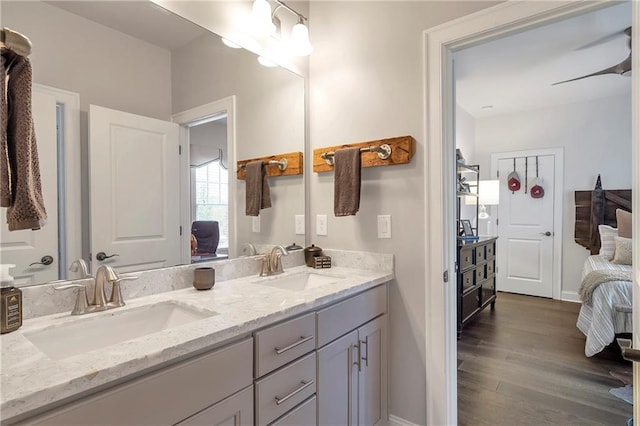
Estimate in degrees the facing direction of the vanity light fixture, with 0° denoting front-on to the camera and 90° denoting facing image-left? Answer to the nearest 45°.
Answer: approximately 315°

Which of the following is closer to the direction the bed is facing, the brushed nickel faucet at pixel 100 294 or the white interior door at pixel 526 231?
the brushed nickel faucet

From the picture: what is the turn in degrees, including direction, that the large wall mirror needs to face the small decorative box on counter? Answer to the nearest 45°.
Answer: approximately 45° to its left

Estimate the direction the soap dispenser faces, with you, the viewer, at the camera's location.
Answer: facing the viewer and to the right of the viewer

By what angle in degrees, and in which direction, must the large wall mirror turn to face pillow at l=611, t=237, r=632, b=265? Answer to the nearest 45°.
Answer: approximately 45° to its left

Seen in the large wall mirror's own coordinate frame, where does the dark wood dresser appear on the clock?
The dark wood dresser is roughly at 10 o'clock from the large wall mirror.

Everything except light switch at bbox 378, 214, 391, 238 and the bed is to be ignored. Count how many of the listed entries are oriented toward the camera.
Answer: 2

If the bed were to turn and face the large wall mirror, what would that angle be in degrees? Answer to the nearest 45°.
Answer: approximately 45° to its right
